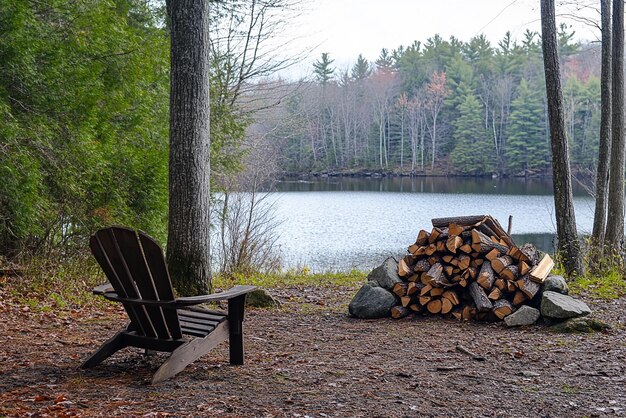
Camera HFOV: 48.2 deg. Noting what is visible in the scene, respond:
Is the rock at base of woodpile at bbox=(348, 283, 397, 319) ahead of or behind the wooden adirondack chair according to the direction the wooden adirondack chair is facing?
ahead

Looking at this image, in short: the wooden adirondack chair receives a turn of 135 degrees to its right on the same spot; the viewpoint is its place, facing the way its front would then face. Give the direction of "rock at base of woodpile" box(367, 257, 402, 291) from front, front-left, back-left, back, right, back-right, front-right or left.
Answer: back-left

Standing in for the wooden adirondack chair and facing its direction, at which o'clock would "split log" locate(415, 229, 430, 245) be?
The split log is roughly at 12 o'clock from the wooden adirondack chair.

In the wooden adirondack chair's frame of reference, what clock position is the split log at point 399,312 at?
The split log is roughly at 12 o'clock from the wooden adirondack chair.

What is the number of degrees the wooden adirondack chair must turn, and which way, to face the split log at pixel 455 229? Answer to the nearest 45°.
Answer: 0° — it already faces it

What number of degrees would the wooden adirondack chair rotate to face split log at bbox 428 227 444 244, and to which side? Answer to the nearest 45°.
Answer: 0° — it already faces it

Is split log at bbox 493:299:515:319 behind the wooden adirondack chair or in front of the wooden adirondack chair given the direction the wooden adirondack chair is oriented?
in front

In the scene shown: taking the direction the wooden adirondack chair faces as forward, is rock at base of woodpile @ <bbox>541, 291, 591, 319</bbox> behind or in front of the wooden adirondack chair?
in front

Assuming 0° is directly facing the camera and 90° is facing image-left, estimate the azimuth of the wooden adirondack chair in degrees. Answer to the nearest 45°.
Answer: approximately 225°
